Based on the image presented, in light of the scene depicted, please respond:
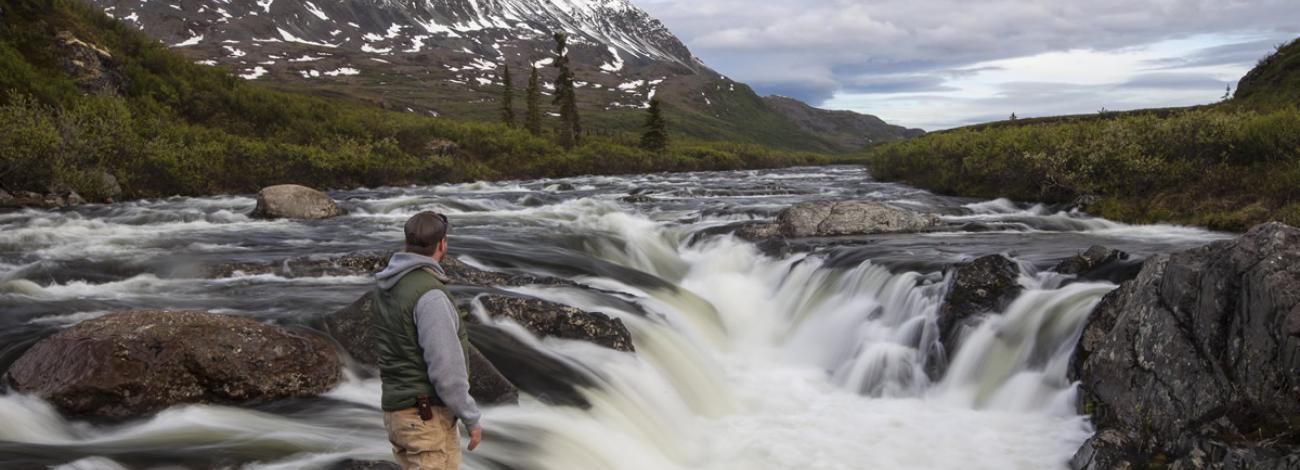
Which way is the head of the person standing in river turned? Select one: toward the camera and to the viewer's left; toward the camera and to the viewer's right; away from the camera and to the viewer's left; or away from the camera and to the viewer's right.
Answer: away from the camera and to the viewer's right

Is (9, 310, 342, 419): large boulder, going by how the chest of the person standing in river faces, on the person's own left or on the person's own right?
on the person's own left

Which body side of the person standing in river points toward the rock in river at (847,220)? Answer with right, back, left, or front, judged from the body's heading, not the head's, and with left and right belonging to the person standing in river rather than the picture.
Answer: front

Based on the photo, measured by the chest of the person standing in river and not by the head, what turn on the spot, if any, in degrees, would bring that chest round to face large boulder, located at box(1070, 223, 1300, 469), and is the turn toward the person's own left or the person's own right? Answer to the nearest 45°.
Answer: approximately 45° to the person's own right

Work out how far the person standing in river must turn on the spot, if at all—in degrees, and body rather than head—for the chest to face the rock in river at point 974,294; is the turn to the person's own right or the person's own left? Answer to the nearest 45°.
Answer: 0° — they already face it

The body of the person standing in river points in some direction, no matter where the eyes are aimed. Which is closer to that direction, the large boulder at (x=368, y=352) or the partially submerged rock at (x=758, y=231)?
the partially submerged rock

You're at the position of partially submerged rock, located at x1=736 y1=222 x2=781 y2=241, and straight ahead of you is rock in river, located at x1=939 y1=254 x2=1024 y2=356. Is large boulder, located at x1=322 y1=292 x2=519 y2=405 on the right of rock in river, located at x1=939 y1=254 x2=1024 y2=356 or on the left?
right

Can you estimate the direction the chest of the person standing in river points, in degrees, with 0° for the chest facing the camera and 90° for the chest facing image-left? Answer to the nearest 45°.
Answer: approximately 225°

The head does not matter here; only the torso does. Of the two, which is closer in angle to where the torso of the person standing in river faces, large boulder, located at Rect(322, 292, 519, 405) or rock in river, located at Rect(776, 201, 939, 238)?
the rock in river

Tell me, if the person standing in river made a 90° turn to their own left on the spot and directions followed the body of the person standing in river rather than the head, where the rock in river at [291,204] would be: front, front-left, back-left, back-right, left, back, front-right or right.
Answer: front-right

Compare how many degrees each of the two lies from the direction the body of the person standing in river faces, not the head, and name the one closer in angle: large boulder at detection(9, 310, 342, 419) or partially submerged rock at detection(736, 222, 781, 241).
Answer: the partially submerged rock

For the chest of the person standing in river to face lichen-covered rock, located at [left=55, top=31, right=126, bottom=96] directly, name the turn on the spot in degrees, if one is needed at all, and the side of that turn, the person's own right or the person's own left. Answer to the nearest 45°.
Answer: approximately 45° to the person's own left

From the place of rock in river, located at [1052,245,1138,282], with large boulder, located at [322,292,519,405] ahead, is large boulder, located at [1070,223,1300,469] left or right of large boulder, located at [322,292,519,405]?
left

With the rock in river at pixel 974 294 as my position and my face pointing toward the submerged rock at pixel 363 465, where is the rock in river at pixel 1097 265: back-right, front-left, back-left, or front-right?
back-left
